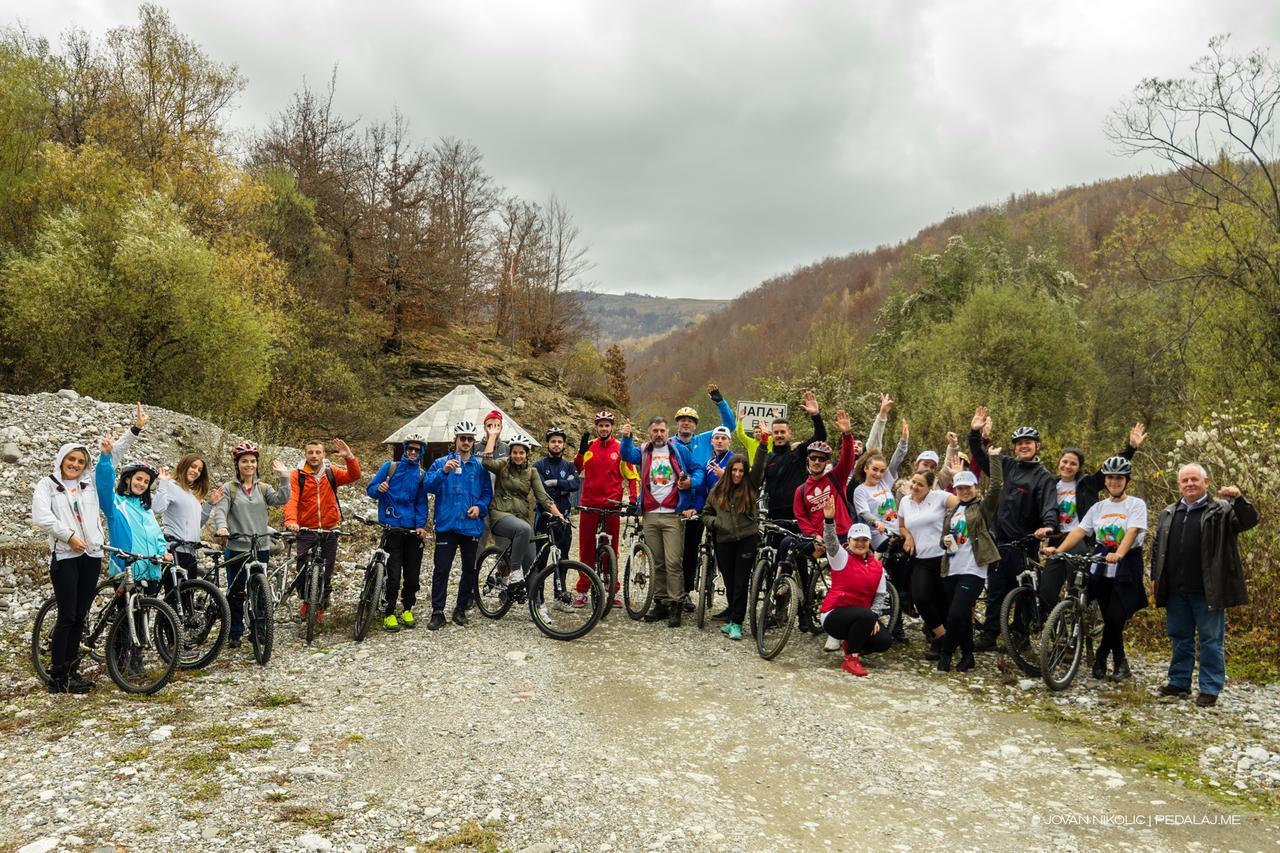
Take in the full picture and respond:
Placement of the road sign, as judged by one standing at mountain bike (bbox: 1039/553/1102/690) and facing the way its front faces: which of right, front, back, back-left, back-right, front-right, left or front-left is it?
right

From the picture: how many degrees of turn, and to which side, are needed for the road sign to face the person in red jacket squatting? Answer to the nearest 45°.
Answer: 0° — it already faces them

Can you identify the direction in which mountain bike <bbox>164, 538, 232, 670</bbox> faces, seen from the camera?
facing the viewer and to the right of the viewer

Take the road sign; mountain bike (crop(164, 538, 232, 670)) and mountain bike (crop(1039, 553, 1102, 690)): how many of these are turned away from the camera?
0

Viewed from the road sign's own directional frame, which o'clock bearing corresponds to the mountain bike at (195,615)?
The mountain bike is roughly at 1 o'clock from the road sign.

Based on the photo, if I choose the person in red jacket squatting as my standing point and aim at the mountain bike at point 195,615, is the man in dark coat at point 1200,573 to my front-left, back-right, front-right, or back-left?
back-left

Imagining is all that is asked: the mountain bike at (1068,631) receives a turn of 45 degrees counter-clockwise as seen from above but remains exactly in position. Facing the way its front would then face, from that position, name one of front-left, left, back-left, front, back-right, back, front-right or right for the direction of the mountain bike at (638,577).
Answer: right

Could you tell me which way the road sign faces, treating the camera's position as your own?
facing the viewer

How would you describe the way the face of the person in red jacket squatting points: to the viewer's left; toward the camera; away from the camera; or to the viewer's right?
toward the camera

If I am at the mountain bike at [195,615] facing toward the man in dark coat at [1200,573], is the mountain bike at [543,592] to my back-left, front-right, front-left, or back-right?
front-left

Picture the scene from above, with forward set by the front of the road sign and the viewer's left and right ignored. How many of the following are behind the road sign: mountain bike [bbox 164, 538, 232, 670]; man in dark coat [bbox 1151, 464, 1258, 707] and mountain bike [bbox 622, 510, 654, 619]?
0

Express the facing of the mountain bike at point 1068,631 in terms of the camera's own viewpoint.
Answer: facing the viewer and to the left of the viewer

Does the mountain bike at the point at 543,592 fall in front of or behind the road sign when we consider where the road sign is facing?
in front

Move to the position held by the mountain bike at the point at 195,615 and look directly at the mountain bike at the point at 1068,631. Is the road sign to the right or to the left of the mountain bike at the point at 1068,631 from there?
left
